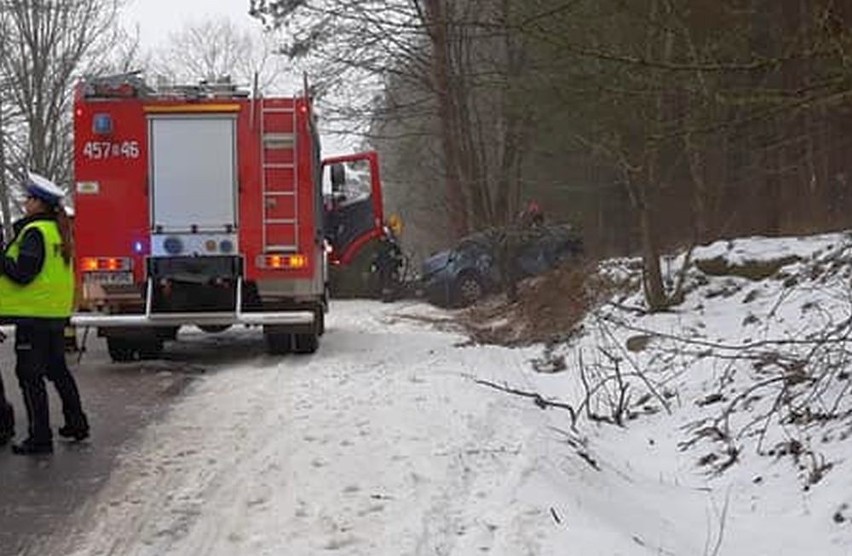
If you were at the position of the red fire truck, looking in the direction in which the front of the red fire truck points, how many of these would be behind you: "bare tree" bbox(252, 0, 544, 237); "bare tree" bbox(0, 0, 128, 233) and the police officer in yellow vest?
1

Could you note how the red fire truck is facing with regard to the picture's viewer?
facing away from the viewer

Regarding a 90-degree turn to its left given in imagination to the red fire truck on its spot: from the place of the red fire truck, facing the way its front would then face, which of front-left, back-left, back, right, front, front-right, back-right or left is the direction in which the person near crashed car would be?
back-right

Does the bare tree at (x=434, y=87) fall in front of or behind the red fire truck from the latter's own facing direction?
in front

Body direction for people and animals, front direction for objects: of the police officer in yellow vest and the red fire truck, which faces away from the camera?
the red fire truck
